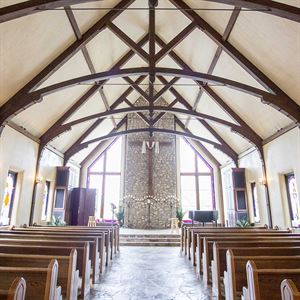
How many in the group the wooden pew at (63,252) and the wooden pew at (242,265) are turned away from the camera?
2

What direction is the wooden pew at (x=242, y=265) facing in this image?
away from the camera

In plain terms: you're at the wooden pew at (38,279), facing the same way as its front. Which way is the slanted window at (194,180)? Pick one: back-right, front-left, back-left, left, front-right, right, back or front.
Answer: front-right

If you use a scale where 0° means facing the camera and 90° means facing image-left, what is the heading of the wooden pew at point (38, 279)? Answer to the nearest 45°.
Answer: approximately 180°

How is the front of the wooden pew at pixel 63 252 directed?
away from the camera

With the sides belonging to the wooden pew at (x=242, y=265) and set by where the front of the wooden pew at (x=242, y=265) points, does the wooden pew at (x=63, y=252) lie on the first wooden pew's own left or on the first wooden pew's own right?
on the first wooden pew's own left

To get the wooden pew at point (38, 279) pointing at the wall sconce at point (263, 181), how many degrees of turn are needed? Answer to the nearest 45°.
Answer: approximately 45° to its right

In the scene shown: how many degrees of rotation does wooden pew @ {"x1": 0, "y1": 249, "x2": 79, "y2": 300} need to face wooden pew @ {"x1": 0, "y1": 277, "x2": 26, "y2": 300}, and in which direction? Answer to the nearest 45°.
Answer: approximately 180°

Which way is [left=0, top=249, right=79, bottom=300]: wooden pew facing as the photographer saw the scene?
facing away from the viewer

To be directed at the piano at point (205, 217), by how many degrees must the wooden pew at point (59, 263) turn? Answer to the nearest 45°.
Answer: approximately 45° to its right

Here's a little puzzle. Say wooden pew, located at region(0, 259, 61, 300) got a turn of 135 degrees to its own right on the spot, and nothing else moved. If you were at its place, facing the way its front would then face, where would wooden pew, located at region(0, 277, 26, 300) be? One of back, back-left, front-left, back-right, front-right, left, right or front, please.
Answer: front-right

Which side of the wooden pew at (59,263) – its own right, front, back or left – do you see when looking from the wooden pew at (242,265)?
right
